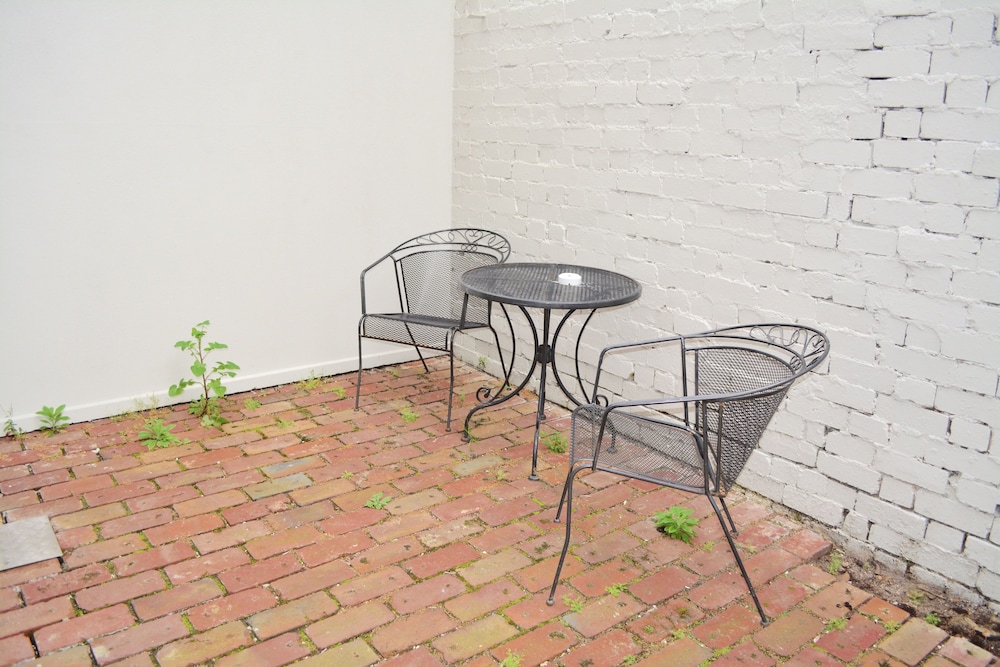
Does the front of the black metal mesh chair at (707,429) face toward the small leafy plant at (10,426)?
yes

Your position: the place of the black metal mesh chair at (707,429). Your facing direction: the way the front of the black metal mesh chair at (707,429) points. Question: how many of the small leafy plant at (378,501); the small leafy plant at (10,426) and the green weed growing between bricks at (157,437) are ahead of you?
3

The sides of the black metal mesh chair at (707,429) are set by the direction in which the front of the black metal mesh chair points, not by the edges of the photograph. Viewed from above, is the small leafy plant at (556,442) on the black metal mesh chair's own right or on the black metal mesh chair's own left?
on the black metal mesh chair's own right

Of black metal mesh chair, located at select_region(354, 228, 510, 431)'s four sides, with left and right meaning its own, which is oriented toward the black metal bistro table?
left

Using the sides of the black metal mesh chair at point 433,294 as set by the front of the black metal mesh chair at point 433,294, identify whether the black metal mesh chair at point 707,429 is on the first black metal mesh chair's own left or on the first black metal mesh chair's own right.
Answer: on the first black metal mesh chair's own left

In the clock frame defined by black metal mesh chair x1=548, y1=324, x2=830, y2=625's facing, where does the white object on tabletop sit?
The white object on tabletop is roughly at 2 o'clock from the black metal mesh chair.

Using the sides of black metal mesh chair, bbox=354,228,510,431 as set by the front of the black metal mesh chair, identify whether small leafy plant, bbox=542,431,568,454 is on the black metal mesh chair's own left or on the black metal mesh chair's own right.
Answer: on the black metal mesh chair's own left

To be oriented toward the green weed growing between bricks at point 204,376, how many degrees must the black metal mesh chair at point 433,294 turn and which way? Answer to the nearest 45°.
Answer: approximately 45° to its right

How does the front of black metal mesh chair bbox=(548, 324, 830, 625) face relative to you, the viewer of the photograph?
facing to the left of the viewer

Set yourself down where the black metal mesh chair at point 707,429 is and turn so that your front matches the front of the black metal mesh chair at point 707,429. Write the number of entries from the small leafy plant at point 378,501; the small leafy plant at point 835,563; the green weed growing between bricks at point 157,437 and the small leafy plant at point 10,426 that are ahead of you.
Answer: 3
